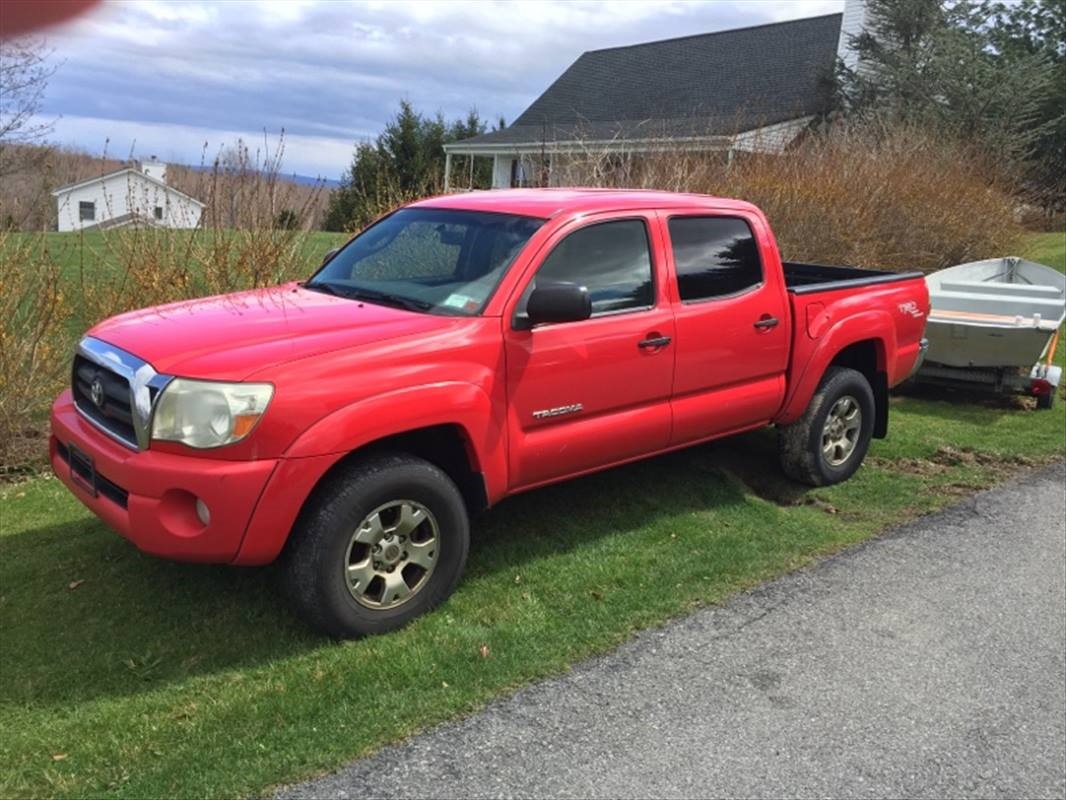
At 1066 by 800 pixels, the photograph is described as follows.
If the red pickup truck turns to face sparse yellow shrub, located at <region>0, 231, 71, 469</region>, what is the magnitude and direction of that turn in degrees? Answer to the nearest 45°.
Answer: approximately 90° to its right

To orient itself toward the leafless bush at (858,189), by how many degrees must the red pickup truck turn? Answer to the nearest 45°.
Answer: approximately 180°

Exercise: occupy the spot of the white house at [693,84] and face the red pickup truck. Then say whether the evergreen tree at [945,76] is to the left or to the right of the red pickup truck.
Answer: left

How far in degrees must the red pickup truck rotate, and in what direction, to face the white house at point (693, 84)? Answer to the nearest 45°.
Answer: approximately 135° to its right

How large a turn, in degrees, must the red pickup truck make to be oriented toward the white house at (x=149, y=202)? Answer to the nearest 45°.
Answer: approximately 90° to its right

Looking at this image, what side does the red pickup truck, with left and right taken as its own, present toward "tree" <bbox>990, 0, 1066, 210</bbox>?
back

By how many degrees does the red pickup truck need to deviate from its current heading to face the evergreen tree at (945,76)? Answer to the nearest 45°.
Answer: approximately 180°

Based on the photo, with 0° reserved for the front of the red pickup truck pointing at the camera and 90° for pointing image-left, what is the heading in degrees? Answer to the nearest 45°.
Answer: approximately 45°
